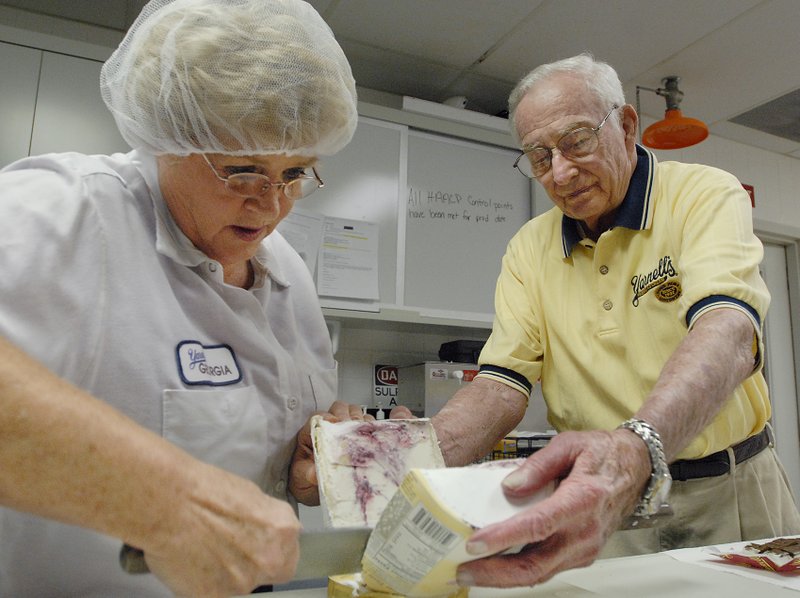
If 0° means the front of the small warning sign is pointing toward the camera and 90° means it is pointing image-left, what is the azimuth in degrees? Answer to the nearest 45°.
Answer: approximately 0°

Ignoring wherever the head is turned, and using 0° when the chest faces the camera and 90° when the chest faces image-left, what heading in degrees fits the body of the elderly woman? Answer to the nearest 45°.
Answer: approximately 315°

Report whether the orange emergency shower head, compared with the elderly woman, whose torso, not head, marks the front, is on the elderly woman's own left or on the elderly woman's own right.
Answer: on the elderly woman's own left

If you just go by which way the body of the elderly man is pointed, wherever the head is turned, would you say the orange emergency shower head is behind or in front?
behind

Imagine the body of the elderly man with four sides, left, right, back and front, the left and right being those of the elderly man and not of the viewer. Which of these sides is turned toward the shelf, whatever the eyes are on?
right

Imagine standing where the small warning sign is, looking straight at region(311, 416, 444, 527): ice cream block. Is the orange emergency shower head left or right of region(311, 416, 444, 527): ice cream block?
left

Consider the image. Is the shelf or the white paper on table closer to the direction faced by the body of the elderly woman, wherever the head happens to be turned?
the white paper on table

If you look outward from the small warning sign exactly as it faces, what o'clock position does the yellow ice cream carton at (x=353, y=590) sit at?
The yellow ice cream carton is roughly at 12 o'clock from the small warning sign.
